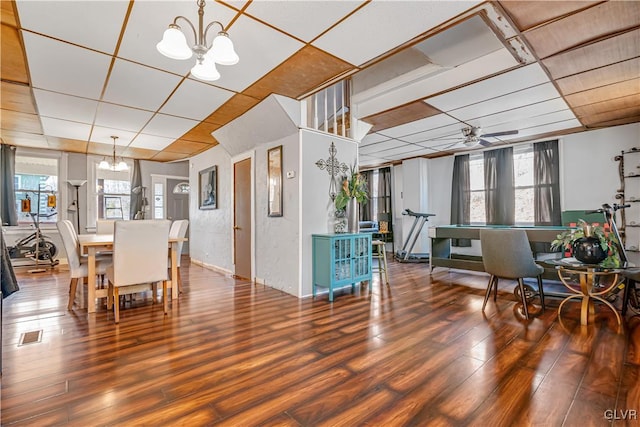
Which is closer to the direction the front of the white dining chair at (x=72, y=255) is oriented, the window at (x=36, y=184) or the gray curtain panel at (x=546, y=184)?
the gray curtain panel

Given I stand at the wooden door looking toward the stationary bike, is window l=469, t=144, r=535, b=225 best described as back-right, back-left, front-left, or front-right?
back-right

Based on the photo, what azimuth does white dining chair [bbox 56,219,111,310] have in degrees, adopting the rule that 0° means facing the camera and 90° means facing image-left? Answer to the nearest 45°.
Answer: approximately 270°

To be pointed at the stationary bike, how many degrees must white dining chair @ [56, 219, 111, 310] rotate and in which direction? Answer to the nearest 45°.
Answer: approximately 90° to its left

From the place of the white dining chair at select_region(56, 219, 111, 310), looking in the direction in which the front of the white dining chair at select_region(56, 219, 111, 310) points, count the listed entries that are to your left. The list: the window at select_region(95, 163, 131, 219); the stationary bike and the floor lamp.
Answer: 3
